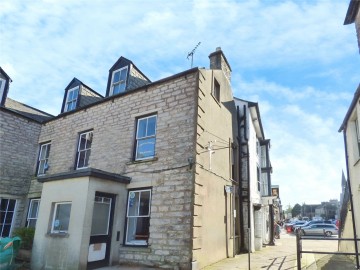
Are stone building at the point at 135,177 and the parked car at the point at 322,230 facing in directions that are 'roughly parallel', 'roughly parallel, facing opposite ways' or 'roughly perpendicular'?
roughly perpendicular

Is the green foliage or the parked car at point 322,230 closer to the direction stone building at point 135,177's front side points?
the green foliage

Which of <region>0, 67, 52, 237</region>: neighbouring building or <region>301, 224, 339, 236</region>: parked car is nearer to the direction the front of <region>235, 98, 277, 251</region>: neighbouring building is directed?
the parked car

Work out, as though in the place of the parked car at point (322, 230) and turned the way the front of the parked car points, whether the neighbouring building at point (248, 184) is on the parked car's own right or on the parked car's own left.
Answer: on the parked car's own left

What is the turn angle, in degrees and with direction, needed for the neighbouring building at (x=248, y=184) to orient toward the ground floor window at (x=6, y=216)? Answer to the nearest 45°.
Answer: approximately 180°

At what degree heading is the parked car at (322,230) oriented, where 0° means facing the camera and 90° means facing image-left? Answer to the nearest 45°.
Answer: approximately 90°

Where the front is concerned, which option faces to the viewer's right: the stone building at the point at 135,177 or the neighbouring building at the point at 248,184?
the neighbouring building at the point at 248,184

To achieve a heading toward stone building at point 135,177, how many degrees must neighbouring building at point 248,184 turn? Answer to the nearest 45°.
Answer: approximately 135° to its right

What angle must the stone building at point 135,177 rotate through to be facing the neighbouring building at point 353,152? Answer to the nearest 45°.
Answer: approximately 135° to its left

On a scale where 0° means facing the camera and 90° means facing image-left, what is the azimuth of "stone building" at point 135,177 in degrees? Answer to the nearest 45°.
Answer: approximately 45°

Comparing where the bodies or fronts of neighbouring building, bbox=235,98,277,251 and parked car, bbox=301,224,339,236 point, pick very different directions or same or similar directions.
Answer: very different directions

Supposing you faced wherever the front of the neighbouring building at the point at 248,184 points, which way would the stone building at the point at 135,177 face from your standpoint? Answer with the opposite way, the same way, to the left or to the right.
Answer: to the right

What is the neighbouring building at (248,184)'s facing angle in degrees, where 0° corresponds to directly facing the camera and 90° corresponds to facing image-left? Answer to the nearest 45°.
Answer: approximately 270°
